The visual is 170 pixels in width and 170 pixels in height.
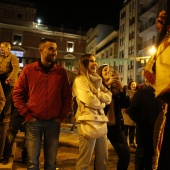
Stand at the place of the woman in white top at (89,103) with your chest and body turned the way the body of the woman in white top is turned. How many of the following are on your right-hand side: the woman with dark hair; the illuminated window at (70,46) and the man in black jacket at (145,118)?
0

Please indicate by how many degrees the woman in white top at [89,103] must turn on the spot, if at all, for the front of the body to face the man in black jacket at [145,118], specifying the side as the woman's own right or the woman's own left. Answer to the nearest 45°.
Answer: approximately 90° to the woman's own left

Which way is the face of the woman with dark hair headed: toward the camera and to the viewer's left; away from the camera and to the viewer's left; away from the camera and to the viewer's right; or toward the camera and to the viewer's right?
toward the camera and to the viewer's right

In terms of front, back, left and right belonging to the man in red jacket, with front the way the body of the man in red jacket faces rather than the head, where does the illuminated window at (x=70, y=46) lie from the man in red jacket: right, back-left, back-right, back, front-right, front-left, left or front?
back

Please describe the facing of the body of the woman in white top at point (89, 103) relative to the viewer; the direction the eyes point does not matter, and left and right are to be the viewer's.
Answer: facing the viewer and to the right of the viewer

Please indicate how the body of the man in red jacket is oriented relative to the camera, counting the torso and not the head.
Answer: toward the camera

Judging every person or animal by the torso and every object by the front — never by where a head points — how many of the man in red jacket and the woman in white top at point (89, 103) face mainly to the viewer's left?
0

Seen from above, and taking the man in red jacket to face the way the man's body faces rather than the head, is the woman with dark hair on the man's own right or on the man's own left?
on the man's own left

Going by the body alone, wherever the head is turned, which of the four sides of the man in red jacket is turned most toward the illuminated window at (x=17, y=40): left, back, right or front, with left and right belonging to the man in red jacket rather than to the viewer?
back

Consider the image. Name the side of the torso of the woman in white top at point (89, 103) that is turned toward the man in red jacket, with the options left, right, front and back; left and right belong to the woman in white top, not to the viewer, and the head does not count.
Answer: right

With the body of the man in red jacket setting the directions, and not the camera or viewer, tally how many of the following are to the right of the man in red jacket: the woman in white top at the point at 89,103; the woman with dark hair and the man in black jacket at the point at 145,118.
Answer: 0

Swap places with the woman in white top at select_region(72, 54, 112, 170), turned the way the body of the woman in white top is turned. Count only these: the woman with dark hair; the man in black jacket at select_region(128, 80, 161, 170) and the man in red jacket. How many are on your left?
2

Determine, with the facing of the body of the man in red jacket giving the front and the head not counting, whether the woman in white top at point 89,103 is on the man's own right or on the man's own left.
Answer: on the man's own left

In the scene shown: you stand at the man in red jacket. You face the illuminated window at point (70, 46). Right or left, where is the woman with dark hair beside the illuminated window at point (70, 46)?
right

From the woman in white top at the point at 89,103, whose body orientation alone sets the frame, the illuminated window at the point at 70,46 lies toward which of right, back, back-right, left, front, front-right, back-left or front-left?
back-left

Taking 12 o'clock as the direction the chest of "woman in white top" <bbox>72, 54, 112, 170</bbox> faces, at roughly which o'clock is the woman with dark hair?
The woman with dark hair is roughly at 9 o'clock from the woman in white top.
